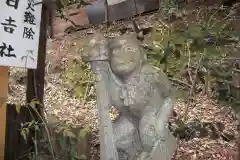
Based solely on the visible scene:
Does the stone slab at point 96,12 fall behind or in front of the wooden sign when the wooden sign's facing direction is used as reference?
behind

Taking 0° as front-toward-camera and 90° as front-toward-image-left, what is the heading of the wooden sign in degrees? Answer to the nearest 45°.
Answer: approximately 0°

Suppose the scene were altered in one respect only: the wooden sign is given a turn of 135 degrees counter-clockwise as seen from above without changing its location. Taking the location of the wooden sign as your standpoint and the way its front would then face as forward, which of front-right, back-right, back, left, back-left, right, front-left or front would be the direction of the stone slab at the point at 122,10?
front

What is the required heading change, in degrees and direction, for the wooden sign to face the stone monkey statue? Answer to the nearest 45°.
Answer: approximately 45° to its left
